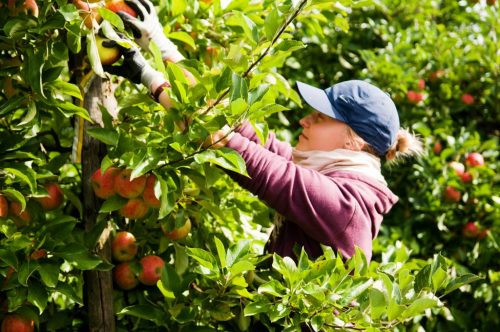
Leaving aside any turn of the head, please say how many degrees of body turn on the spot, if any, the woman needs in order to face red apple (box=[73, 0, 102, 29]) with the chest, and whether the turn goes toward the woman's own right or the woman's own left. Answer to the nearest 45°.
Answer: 0° — they already face it

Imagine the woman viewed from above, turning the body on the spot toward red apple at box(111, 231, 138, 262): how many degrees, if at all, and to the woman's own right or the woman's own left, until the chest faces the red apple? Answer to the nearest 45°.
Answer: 0° — they already face it

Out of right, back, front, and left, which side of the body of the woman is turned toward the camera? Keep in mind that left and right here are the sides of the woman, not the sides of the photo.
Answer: left

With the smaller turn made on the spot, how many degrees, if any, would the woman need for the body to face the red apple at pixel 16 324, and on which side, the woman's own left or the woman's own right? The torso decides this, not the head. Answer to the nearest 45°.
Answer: approximately 45° to the woman's own left

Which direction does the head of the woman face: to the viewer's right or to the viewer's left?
to the viewer's left
